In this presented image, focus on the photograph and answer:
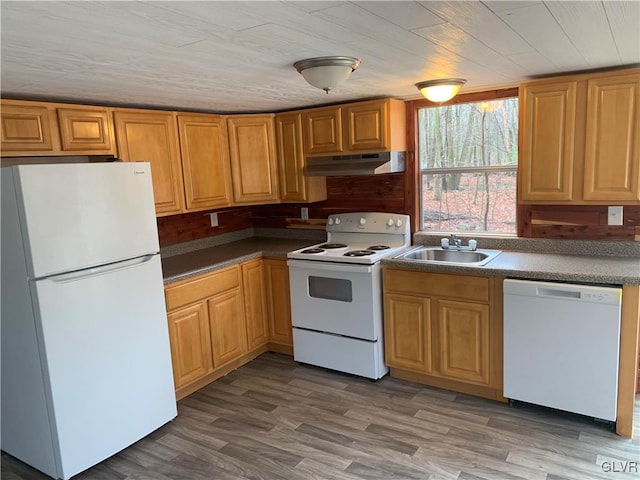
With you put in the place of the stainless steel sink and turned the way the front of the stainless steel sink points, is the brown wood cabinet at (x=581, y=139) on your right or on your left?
on your left

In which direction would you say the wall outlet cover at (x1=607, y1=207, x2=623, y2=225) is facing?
toward the camera

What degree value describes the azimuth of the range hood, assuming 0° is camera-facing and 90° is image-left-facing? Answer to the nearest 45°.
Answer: approximately 45°

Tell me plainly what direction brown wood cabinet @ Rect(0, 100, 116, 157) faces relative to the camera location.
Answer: facing the viewer and to the right of the viewer

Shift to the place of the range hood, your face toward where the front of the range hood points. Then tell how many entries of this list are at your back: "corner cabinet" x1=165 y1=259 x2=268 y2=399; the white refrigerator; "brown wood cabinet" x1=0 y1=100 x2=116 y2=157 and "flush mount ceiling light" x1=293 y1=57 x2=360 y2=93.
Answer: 0

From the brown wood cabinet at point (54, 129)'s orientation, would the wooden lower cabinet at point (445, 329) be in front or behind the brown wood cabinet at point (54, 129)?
in front

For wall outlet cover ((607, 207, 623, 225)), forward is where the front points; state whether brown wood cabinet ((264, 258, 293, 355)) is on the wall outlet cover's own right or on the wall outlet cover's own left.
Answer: on the wall outlet cover's own right

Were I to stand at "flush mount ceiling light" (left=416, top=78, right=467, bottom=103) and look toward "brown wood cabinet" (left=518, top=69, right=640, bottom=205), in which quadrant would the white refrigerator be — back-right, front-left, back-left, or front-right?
back-right

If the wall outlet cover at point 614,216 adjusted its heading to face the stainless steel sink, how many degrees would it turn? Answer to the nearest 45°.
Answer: approximately 90° to its right

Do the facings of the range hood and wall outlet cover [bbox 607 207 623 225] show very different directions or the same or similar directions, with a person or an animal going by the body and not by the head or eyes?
same or similar directions

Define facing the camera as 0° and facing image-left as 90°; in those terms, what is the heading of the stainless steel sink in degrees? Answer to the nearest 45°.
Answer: approximately 0°

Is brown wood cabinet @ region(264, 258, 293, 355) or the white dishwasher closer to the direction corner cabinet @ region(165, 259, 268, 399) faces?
the white dishwasher

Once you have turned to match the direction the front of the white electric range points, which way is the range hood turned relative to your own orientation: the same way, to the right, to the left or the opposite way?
the same way

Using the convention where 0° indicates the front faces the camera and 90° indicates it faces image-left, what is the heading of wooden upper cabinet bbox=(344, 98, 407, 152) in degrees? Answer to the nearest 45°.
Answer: approximately 45°

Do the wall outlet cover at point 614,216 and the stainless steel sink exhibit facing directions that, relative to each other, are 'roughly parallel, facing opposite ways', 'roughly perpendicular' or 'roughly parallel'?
roughly parallel

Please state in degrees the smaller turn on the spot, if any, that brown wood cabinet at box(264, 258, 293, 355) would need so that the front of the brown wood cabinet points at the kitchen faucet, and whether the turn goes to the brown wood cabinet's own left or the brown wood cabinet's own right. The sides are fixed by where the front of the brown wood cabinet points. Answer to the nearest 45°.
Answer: approximately 135° to the brown wood cabinet's own left
